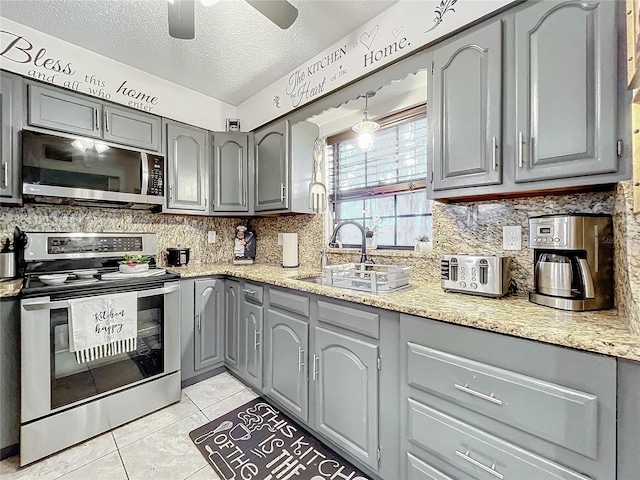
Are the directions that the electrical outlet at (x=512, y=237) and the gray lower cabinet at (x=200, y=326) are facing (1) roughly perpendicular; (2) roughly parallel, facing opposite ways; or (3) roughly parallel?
roughly perpendicular

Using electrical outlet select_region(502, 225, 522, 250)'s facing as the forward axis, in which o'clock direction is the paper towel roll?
The paper towel roll is roughly at 3 o'clock from the electrical outlet.

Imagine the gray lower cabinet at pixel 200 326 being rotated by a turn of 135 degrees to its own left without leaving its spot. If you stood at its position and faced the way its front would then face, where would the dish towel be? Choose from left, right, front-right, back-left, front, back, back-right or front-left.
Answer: back-left

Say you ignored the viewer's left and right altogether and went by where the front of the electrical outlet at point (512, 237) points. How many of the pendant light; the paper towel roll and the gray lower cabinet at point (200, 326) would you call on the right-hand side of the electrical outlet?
3

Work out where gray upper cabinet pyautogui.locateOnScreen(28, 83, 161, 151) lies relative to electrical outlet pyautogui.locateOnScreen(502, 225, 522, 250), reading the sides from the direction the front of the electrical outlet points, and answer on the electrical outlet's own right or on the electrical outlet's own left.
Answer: on the electrical outlet's own right

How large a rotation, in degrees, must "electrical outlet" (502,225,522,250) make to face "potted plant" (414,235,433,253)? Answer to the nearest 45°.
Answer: approximately 90° to its right

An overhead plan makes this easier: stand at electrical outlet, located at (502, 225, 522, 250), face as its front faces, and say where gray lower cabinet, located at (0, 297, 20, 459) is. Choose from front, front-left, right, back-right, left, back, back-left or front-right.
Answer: front-right

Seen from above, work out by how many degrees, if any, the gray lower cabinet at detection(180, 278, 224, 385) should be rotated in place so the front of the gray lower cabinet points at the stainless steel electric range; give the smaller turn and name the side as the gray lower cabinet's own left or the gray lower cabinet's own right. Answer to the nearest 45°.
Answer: approximately 135° to the gray lower cabinet's own right
